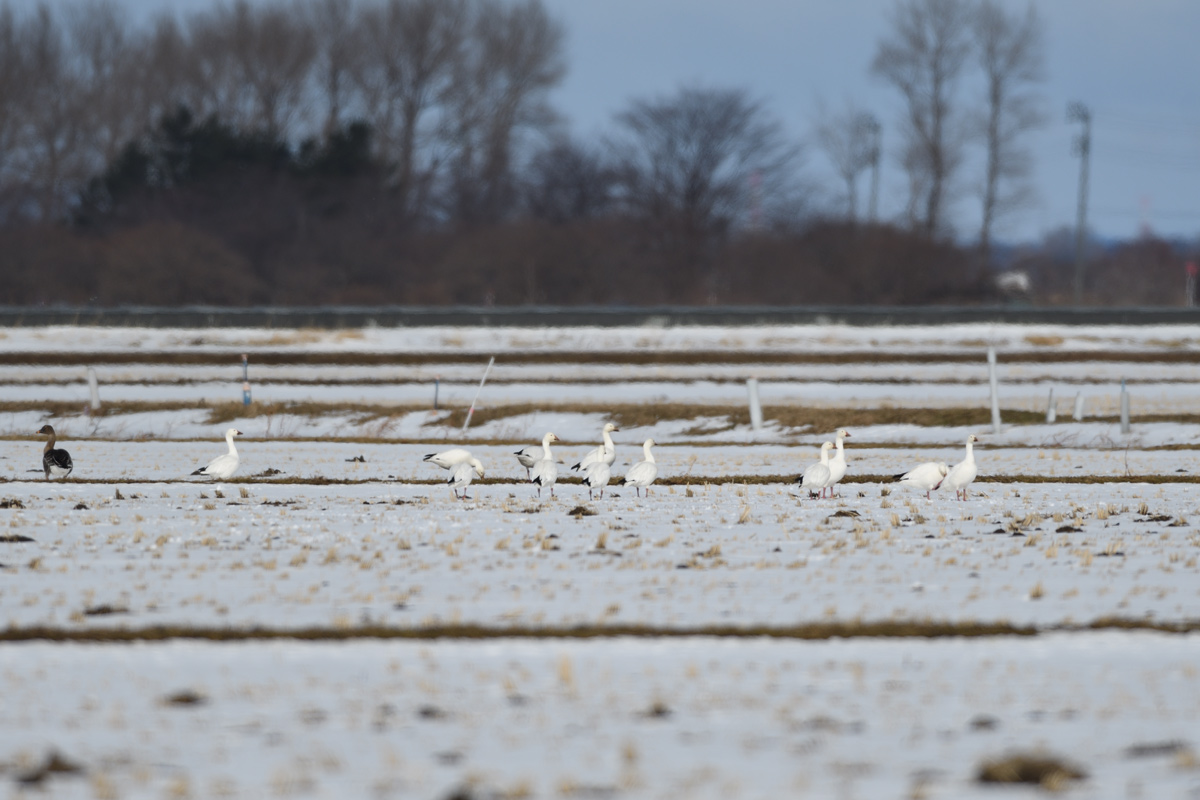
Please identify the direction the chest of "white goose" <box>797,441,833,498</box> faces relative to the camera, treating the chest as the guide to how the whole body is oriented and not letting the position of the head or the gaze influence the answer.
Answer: to the viewer's right

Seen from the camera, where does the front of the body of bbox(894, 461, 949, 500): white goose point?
to the viewer's right

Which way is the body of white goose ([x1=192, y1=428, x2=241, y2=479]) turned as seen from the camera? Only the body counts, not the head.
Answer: to the viewer's right

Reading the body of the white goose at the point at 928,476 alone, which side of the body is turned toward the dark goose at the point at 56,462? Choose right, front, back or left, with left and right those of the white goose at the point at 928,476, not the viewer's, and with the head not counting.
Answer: back

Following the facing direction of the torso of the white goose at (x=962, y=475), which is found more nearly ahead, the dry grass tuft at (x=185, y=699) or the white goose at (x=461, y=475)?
the dry grass tuft

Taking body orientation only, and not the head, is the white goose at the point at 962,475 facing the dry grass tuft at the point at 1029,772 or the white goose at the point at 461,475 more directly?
the dry grass tuft

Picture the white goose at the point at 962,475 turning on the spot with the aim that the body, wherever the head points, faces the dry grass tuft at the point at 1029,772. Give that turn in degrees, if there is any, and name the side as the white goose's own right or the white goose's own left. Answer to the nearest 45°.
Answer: approximately 45° to the white goose's own right

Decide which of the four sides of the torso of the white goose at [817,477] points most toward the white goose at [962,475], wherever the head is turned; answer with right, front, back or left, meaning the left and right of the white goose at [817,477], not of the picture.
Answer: front

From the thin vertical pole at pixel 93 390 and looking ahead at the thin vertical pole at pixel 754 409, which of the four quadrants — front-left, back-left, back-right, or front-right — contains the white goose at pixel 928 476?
front-right

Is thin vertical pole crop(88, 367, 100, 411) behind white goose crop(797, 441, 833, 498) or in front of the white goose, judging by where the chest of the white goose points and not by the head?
behind

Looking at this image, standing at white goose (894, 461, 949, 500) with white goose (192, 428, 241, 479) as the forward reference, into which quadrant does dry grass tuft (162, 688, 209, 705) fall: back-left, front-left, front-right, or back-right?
front-left

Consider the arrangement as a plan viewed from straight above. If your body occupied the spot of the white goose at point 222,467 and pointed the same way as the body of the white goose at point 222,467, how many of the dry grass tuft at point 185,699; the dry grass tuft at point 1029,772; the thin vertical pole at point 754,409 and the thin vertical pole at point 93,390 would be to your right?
2

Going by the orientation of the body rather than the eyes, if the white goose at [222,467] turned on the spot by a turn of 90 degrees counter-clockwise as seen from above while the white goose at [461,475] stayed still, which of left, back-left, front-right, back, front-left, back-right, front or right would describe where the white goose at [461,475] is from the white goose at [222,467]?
back-right
